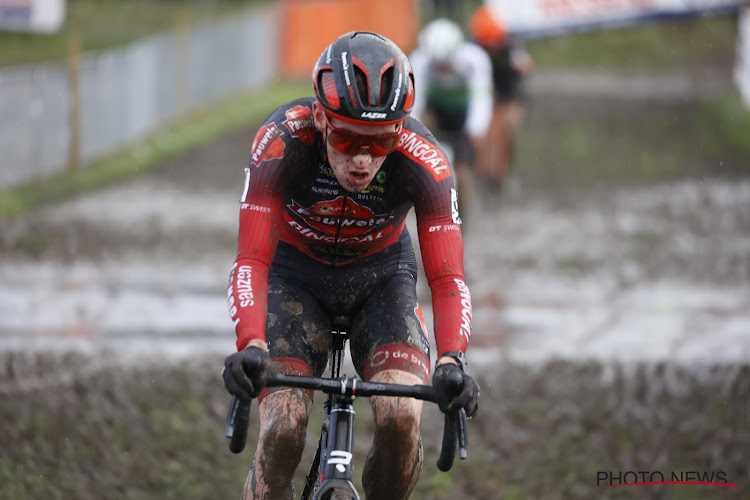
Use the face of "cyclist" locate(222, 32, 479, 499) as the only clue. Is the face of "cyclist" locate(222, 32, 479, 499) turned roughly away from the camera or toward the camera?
toward the camera

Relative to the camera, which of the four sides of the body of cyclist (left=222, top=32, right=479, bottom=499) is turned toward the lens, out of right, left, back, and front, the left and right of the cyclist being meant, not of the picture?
front

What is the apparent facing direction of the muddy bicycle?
toward the camera

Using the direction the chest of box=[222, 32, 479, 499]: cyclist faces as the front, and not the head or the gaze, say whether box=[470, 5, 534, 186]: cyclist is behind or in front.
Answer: behind

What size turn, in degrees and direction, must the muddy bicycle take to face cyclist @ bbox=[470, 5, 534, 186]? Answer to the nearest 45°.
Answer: approximately 180°

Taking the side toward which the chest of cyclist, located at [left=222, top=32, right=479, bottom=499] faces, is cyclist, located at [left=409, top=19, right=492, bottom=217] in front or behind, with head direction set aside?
behind

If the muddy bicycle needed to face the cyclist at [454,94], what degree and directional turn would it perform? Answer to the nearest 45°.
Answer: approximately 180°
